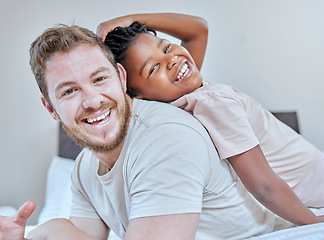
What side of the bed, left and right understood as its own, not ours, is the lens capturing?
front
